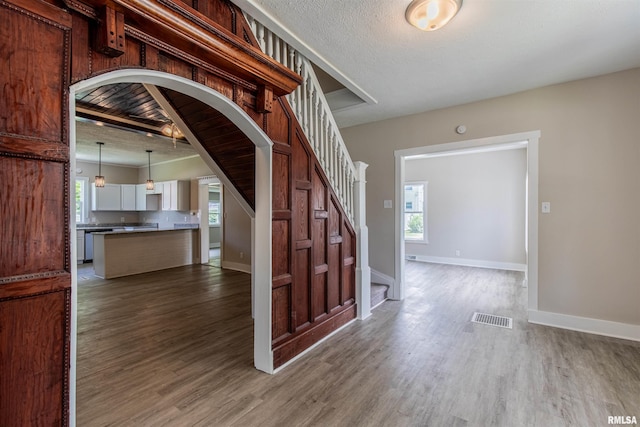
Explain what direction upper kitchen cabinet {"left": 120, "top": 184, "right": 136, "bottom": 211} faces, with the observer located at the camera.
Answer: facing the viewer

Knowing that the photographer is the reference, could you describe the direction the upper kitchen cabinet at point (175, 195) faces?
facing the viewer and to the left of the viewer

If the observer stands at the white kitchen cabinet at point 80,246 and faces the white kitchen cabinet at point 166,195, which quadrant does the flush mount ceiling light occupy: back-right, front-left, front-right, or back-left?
front-right

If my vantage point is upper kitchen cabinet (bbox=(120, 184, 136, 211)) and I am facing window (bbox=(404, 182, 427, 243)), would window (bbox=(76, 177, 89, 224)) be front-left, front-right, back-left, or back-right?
back-right

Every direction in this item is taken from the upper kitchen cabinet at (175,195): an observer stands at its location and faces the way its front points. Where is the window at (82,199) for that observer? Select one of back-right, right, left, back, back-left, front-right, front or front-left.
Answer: right

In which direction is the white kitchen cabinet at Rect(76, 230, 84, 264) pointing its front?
toward the camera

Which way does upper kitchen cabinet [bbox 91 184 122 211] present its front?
toward the camera

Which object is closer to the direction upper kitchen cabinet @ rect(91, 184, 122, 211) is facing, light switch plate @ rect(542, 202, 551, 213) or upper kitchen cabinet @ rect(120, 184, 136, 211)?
the light switch plate

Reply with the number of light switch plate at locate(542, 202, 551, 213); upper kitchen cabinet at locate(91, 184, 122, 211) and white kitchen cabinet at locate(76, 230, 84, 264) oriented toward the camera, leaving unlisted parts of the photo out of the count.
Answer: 3

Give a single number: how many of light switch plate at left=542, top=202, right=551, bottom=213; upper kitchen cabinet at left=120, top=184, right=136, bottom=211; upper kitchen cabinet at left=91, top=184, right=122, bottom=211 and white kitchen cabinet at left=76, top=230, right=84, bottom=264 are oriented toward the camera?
4

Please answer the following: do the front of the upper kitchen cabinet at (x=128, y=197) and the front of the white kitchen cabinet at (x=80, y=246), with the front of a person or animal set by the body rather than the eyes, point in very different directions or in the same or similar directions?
same or similar directions
